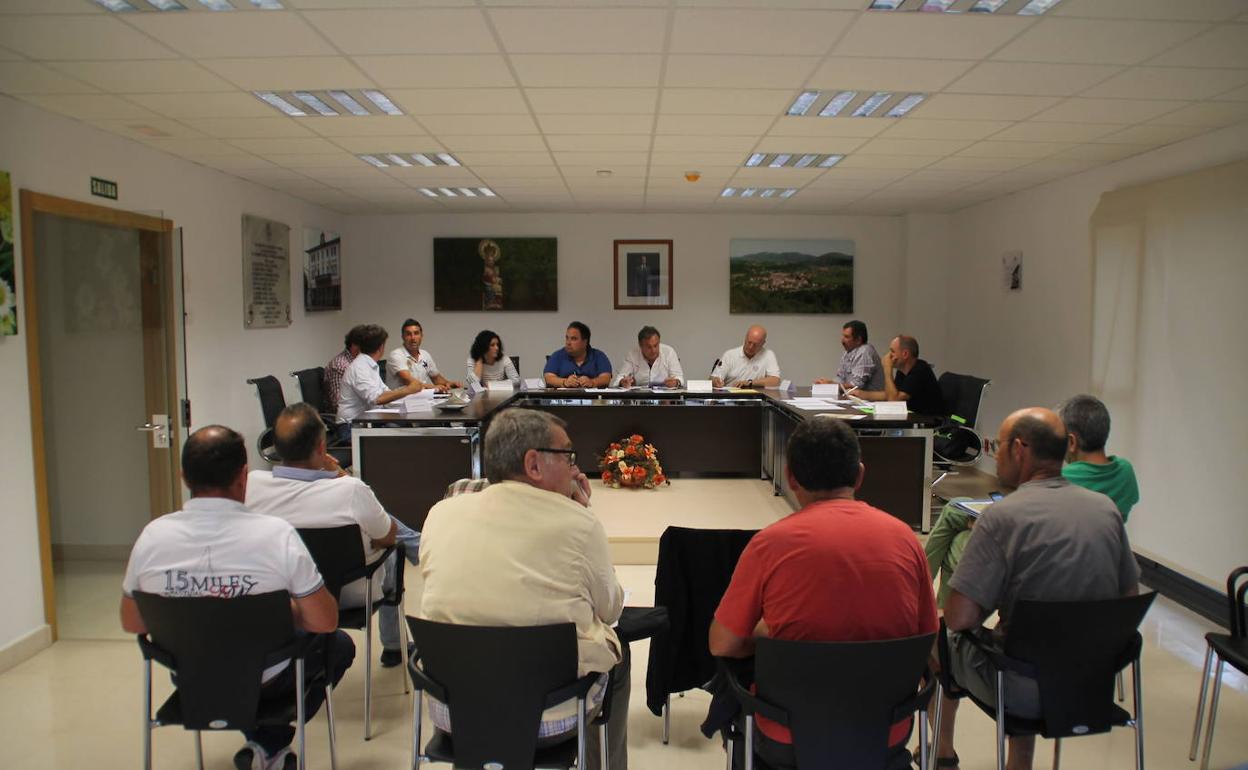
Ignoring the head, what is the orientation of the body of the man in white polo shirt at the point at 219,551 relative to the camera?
away from the camera

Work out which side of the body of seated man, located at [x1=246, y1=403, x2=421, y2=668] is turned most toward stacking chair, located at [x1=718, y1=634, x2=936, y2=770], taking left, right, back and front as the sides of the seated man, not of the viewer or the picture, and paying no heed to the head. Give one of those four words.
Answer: right

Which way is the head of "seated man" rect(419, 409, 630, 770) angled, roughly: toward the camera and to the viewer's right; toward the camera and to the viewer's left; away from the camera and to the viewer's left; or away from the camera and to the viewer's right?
away from the camera and to the viewer's right

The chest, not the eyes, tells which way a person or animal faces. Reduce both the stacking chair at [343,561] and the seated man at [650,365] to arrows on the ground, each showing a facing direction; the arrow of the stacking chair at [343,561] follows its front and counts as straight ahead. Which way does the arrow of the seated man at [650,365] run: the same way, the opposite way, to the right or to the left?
the opposite way

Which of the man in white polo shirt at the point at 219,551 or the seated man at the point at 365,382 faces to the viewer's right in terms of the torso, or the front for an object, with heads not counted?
the seated man

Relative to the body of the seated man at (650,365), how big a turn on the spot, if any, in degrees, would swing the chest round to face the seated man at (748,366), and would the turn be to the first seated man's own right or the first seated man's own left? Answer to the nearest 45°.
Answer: approximately 90° to the first seated man's own left

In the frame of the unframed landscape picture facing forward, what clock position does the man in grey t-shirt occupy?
The man in grey t-shirt is roughly at 12 o'clock from the unframed landscape picture.

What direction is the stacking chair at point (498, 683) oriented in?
away from the camera

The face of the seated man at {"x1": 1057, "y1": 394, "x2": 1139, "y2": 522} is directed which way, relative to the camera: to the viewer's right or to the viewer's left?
to the viewer's left

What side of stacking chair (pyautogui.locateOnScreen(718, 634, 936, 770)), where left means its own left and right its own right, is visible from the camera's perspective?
back

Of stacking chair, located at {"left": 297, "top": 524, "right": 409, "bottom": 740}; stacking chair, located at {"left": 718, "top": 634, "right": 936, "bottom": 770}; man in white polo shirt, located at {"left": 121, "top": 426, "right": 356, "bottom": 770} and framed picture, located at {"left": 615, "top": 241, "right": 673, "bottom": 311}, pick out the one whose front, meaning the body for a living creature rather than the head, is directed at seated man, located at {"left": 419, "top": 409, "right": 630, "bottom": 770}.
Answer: the framed picture

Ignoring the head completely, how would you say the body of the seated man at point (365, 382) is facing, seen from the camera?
to the viewer's right

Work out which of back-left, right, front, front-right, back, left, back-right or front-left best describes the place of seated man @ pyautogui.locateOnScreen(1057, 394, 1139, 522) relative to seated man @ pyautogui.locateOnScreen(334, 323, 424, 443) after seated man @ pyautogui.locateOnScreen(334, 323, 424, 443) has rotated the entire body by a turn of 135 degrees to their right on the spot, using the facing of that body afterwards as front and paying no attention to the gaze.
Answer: left

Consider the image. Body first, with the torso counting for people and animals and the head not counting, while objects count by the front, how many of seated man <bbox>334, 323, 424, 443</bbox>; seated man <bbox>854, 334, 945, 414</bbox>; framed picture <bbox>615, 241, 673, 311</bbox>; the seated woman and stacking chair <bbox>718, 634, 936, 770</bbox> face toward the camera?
2

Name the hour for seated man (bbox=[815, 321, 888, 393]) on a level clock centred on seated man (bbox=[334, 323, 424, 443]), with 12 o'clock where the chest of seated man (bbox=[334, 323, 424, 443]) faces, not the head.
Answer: seated man (bbox=[815, 321, 888, 393]) is roughly at 12 o'clock from seated man (bbox=[334, 323, 424, 443]).

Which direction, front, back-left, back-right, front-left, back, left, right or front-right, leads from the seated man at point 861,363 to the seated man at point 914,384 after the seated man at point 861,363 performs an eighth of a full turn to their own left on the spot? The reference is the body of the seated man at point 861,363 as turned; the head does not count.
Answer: left

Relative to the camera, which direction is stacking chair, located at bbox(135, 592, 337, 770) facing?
away from the camera

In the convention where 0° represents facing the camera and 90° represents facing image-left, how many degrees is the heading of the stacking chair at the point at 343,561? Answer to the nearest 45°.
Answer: approximately 225°
